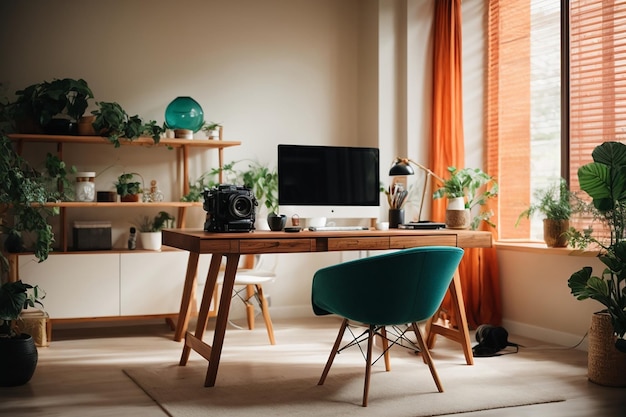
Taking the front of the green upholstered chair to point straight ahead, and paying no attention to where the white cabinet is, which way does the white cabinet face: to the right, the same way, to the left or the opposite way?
the opposite way

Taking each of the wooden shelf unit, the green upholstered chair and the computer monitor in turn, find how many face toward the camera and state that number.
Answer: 2

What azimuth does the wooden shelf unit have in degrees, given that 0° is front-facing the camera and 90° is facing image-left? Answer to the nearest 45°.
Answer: approximately 0°

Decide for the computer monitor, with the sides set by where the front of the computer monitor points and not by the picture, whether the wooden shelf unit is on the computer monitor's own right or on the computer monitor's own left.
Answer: on the computer monitor's own right

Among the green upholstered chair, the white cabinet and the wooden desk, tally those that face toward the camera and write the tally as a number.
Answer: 2

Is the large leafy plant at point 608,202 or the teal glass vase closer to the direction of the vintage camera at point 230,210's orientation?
the large leafy plant

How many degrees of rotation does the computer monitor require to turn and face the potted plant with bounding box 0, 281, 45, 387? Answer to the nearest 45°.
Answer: approximately 45° to its right

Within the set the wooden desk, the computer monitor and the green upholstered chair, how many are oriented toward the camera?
2
